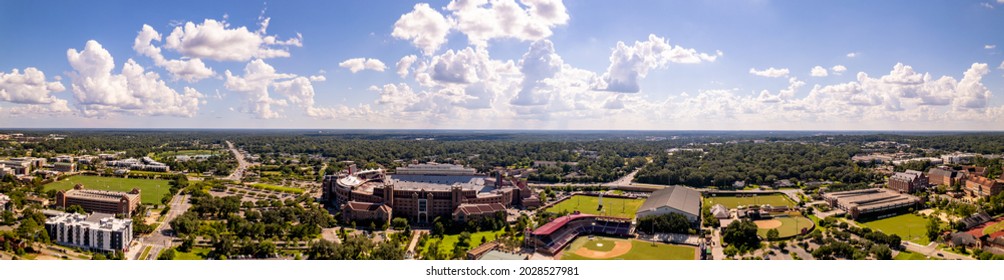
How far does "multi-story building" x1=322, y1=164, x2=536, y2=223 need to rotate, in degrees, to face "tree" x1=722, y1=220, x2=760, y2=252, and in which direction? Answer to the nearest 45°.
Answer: approximately 45° to its left

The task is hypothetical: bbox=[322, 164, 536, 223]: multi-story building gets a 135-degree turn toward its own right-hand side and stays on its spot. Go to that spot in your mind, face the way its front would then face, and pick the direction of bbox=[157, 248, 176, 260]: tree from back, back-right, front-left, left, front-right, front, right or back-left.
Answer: left

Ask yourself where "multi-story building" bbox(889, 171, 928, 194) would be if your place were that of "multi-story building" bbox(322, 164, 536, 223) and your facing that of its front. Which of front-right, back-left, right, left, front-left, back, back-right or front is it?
left

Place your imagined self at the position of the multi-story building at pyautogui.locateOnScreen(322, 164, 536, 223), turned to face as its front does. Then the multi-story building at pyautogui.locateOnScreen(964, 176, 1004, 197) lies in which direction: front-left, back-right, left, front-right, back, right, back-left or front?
left

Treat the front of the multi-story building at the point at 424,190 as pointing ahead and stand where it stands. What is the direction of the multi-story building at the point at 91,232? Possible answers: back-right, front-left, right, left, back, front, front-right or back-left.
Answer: front-right

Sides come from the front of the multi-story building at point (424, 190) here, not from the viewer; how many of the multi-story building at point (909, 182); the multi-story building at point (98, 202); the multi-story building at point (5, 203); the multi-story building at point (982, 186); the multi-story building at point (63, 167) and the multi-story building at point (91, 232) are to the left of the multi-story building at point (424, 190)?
2

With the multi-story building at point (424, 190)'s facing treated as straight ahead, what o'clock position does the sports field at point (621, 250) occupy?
The sports field is roughly at 11 o'clock from the multi-story building.

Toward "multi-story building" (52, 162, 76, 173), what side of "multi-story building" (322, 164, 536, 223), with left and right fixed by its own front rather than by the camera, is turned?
right

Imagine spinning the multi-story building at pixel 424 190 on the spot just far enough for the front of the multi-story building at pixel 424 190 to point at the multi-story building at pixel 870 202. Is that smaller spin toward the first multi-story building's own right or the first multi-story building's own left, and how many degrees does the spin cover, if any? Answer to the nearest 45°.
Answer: approximately 90° to the first multi-story building's own left

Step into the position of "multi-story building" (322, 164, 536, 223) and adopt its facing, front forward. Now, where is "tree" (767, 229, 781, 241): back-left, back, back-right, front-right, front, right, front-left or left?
front-left

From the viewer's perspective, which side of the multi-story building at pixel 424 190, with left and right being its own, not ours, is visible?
front
